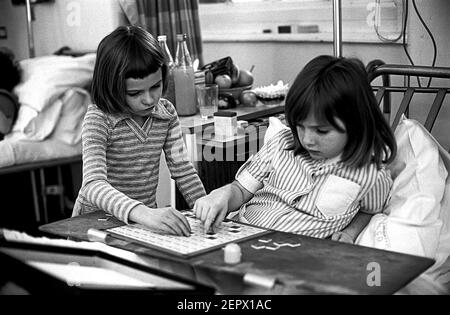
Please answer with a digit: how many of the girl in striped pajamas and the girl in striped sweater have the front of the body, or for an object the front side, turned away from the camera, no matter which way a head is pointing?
0

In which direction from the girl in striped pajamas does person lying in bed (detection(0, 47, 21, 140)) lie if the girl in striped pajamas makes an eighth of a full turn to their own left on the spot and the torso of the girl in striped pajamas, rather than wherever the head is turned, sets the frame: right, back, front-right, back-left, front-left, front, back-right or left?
back-right

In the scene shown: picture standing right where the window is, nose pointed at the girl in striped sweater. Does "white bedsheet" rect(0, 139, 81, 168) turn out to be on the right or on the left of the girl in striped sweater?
right

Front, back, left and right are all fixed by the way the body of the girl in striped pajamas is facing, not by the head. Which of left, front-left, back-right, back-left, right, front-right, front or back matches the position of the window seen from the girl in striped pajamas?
back-right

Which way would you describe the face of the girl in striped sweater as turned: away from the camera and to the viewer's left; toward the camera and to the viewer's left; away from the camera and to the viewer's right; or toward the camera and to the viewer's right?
toward the camera and to the viewer's right

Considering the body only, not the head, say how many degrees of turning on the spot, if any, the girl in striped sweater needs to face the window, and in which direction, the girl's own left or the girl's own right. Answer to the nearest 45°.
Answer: approximately 90° to the girl's own left

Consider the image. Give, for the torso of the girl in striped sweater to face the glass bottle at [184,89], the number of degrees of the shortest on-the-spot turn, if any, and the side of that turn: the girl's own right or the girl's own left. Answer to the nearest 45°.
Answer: approximately 135° to the girl's own left

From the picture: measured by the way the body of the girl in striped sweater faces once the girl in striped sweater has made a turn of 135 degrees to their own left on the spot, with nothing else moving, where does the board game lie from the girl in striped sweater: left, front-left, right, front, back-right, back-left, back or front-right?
back

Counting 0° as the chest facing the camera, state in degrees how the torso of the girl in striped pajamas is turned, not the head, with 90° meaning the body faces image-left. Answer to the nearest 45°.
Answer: approximately 45°

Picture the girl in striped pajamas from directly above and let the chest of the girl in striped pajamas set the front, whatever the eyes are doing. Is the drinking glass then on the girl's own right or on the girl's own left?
on the girl's own right

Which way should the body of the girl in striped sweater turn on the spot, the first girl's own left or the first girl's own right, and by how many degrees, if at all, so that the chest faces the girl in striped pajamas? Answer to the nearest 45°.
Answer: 0° — they already face them

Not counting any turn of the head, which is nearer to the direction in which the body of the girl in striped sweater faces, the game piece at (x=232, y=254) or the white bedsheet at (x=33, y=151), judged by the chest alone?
the game piece

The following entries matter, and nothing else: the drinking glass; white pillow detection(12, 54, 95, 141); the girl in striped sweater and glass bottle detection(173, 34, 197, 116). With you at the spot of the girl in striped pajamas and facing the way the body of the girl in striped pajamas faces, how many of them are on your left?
0

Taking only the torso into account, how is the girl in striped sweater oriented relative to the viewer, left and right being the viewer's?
facing the viewer and to the right of the viewer

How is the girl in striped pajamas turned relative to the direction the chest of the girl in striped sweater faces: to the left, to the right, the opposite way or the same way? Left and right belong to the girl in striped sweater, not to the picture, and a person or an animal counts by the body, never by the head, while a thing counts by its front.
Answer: to the right
